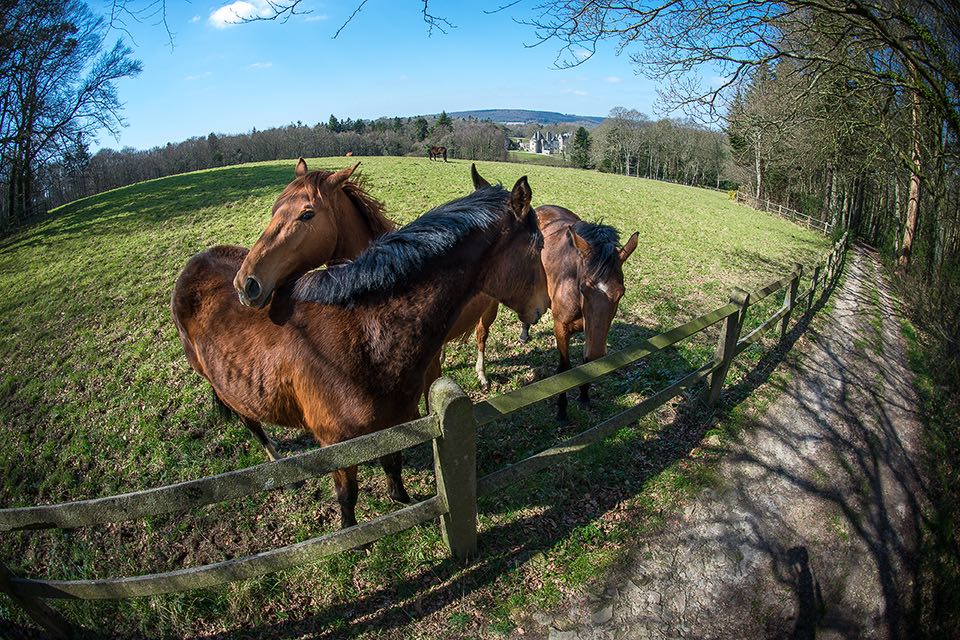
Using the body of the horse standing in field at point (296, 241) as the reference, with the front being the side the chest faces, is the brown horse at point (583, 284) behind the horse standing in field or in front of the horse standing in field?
behind

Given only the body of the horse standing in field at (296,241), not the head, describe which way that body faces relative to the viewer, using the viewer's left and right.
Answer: facing the viewer and to the left of the viewer

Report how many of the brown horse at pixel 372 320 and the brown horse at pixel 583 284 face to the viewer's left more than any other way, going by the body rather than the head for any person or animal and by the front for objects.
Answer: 0

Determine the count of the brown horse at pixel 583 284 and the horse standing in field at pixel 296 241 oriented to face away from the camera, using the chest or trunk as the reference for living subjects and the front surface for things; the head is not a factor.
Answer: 0

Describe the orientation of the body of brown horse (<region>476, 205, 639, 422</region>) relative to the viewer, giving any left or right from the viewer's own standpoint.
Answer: facing the viewer and to the right of the viewer

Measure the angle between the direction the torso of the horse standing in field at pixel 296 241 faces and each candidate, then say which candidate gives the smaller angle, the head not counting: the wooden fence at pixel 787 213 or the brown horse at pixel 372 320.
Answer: the brown horse

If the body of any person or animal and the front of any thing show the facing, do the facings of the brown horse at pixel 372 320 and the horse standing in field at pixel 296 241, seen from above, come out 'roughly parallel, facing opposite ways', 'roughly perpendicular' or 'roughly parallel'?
roughly perpendicular

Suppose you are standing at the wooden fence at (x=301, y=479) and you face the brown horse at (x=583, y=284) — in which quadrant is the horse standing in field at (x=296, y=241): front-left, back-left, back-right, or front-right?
front-left
